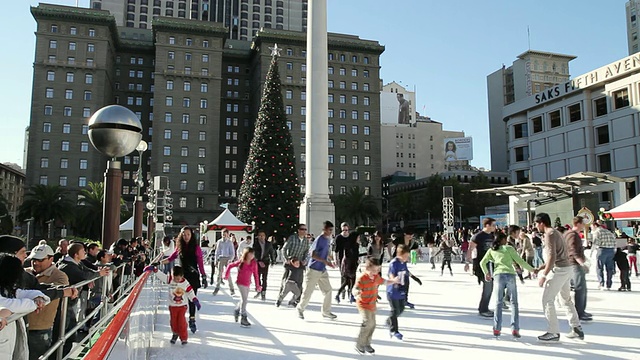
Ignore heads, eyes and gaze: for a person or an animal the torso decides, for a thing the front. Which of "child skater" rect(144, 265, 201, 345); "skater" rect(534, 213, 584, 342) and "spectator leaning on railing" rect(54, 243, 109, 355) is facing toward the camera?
the child skater

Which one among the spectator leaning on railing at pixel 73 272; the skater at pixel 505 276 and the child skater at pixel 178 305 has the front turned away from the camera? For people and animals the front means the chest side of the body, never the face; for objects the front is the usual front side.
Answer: the skater

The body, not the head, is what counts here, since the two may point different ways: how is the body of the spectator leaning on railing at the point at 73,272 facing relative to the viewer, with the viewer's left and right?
facing to the right of the viewer

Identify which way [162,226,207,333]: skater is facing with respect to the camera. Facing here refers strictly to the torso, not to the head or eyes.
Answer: toward the camera

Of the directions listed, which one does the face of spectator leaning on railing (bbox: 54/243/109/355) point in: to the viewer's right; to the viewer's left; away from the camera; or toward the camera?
to the viewer's right

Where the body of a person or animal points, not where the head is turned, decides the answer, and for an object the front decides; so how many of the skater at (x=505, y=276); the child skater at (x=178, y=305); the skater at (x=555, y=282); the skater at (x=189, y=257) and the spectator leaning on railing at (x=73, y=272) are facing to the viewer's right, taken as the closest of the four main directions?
1

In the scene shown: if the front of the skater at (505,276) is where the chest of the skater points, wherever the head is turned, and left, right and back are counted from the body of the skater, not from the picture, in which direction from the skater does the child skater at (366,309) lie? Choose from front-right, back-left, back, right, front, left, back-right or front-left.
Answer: back-left

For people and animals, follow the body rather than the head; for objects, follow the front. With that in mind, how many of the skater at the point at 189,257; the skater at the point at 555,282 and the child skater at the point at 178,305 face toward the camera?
2

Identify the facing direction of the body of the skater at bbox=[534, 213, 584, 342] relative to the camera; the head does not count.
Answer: to the viewer's left

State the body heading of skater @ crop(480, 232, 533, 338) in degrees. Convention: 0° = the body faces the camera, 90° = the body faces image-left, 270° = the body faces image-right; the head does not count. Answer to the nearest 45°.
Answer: approximately 180°

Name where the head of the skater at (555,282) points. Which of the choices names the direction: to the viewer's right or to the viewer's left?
to the viewer's left

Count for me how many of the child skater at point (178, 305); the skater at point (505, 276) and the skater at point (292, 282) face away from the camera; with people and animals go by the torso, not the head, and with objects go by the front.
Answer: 1

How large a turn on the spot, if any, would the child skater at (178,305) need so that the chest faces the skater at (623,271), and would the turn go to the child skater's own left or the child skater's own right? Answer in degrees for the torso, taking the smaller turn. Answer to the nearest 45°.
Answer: approximately 90° to the child skater's own left

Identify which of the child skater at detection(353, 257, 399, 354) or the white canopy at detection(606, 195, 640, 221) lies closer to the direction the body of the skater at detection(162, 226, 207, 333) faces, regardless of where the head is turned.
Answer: the child skater

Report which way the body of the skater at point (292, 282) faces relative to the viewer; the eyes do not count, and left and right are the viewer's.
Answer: facing the viewer and to the right of the viewer

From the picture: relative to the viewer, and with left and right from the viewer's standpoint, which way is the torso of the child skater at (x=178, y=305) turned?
facing the viewer

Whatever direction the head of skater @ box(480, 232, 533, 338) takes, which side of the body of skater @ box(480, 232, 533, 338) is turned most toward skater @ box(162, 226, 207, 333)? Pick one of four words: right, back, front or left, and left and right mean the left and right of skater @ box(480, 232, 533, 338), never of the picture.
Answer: left
